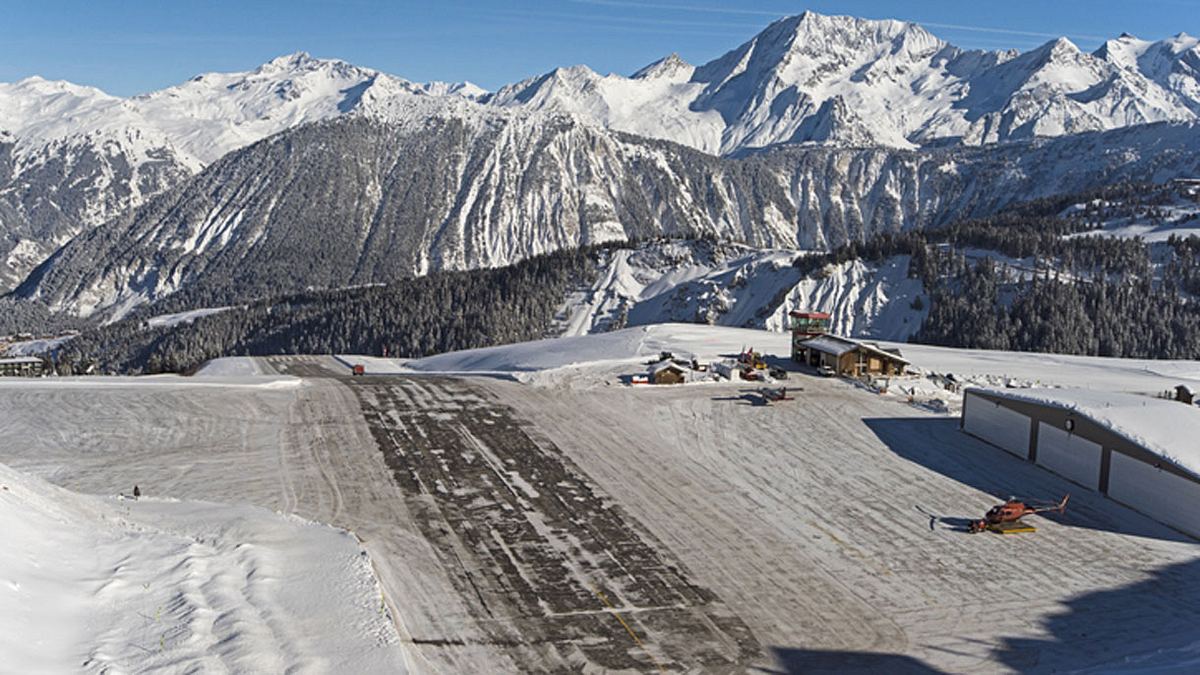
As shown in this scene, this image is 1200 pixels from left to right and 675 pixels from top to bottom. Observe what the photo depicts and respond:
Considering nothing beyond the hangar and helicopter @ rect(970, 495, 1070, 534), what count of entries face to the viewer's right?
0

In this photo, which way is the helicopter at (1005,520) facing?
to the viewer's left

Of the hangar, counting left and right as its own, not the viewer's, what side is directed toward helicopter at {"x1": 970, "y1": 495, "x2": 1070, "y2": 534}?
front

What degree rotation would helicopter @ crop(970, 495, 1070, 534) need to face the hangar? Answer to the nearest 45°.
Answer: approximately 135° to its right
